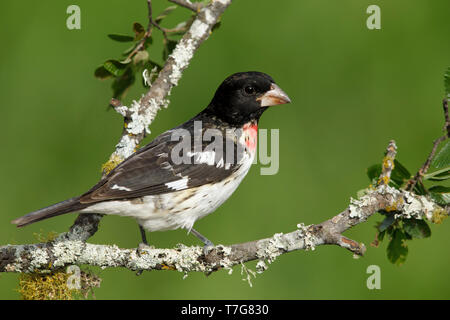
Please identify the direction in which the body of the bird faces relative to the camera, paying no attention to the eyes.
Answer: to the viewer's right
